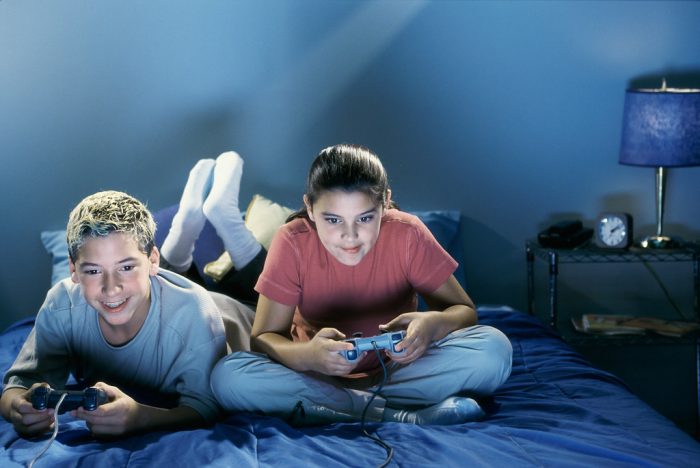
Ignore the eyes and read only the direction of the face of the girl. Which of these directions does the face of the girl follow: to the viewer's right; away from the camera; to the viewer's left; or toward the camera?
toward the camera

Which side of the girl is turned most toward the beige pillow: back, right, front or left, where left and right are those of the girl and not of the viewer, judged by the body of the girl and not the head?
back

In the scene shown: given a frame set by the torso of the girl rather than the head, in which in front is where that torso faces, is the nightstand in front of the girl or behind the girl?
behind

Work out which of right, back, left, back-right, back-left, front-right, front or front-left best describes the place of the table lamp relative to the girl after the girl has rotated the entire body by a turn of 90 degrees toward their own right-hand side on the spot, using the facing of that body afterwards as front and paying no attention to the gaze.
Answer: back-right

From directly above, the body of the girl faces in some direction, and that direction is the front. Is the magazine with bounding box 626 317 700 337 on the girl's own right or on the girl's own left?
on the girl's own left

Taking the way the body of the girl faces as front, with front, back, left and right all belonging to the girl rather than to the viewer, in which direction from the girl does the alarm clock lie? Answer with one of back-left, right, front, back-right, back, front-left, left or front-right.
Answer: back-left

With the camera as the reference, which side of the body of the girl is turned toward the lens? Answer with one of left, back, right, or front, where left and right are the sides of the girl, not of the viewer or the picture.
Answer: front
